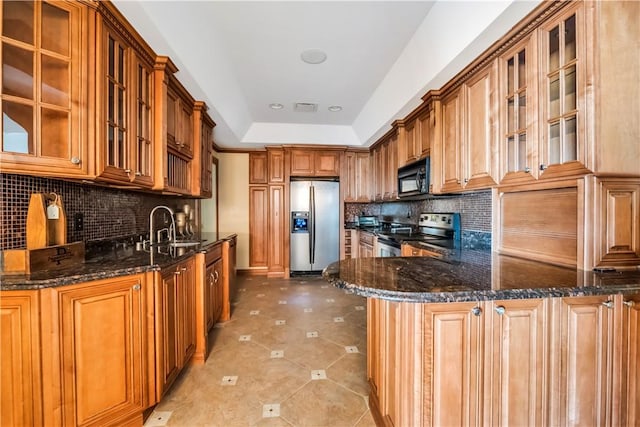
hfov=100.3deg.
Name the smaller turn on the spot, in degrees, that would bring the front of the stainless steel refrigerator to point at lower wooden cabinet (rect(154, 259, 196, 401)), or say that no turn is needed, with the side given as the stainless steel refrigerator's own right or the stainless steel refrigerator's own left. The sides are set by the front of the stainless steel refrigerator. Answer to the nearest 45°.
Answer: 0° — it already faces it

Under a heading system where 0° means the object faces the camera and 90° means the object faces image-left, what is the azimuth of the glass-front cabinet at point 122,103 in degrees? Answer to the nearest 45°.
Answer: approximately 315°

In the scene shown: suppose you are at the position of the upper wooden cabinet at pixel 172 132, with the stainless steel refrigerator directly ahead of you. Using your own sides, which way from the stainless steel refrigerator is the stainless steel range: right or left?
right

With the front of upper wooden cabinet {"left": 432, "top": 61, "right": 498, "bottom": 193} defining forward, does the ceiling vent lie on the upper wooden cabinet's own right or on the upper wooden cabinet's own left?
on the upper wooden cabinet's own right

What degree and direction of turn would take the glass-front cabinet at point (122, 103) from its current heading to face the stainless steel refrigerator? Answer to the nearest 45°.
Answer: approximately 90° to its left

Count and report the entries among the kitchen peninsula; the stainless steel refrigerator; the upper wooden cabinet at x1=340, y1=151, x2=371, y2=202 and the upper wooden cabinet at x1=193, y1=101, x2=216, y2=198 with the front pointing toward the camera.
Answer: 3

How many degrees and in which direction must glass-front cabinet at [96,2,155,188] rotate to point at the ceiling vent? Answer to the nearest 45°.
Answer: approximately 90° to its left

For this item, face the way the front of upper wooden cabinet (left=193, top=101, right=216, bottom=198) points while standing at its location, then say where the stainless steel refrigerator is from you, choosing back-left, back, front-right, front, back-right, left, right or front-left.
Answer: front-left

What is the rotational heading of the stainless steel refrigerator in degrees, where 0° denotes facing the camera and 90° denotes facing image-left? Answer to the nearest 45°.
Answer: approximately 0°

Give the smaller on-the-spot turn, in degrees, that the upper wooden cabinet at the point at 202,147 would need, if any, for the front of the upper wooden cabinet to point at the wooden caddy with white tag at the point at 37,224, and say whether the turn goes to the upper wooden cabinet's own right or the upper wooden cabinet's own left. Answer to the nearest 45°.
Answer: approximately 135° to the upper wooden cabinet's own right

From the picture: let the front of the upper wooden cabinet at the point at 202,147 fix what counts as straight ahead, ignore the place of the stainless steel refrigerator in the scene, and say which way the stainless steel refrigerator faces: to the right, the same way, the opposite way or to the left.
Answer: to the right
